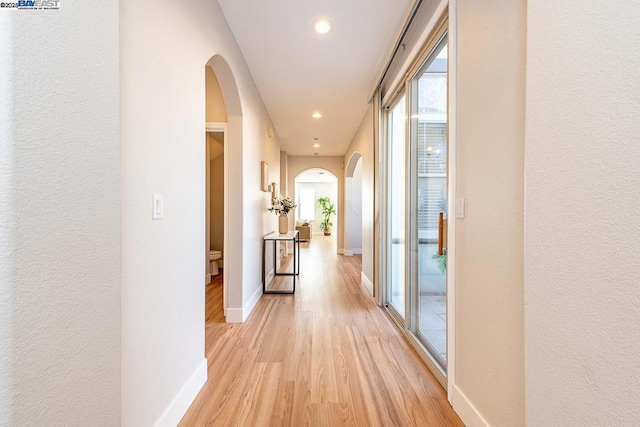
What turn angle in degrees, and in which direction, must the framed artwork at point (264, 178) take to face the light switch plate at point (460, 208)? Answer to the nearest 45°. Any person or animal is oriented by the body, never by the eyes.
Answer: approximately 90° to its right

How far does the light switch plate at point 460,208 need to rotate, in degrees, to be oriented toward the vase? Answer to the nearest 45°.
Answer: approximately 90° to its right

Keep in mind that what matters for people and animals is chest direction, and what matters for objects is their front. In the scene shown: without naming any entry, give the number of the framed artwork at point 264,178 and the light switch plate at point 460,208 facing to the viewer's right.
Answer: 1

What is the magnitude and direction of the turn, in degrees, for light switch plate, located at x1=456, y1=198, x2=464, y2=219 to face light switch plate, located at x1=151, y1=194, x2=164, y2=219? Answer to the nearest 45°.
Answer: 0° — it already faces it

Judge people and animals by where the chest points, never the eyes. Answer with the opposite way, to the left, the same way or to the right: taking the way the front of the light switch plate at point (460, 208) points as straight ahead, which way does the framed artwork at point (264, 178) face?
the opposite way

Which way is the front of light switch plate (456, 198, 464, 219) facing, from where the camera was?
facing the viewer and to the left of the viewer

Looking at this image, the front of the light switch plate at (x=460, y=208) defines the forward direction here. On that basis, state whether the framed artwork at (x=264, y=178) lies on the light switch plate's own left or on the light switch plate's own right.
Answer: on the light switch plate's own right

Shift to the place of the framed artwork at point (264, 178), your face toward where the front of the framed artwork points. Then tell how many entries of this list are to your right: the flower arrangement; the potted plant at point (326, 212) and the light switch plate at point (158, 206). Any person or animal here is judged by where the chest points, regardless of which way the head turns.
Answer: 1

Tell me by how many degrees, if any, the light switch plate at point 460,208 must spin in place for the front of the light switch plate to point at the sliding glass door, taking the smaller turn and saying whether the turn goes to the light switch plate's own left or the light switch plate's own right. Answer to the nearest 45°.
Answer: approximately 135° to the light switch plate's own right

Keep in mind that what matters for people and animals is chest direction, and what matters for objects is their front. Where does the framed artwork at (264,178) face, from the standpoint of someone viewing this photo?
facing to the right of the viewer

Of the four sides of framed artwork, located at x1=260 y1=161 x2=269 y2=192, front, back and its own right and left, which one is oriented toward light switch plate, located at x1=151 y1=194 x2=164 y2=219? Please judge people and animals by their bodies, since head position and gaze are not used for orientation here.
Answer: right

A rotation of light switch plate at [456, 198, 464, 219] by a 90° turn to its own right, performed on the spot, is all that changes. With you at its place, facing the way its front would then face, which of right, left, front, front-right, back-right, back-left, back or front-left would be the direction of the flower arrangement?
front
